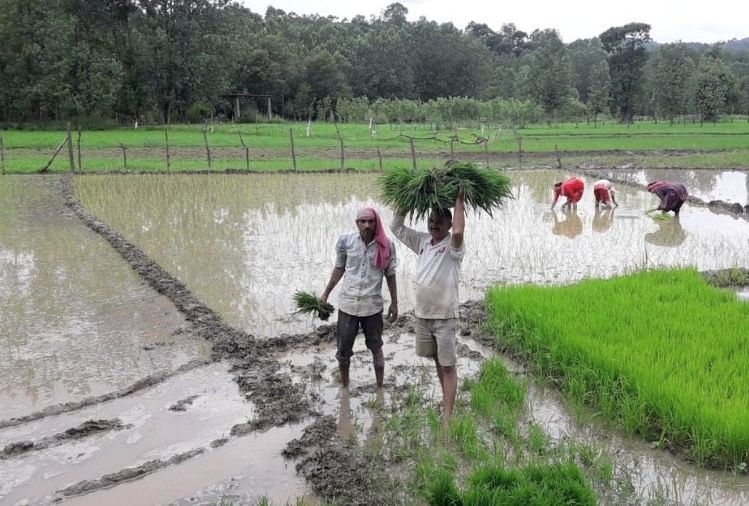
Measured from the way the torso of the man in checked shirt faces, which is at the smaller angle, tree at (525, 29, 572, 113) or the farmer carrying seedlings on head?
the farmer carrying seedlings on head

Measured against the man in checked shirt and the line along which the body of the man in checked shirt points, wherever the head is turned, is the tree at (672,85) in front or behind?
behind

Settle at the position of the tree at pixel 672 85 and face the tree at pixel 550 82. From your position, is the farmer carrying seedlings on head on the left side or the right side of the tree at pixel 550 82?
left

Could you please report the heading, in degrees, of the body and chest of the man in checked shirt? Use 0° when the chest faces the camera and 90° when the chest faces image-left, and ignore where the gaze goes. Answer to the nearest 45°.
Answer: approximately 0°

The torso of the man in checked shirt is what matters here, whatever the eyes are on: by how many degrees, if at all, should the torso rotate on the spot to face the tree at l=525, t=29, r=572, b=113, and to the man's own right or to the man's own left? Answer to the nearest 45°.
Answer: approximately 180°

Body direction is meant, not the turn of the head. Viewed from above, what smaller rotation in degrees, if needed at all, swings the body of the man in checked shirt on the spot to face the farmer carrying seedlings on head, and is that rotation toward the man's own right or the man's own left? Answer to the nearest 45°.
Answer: approximately 45° to the man's own left
